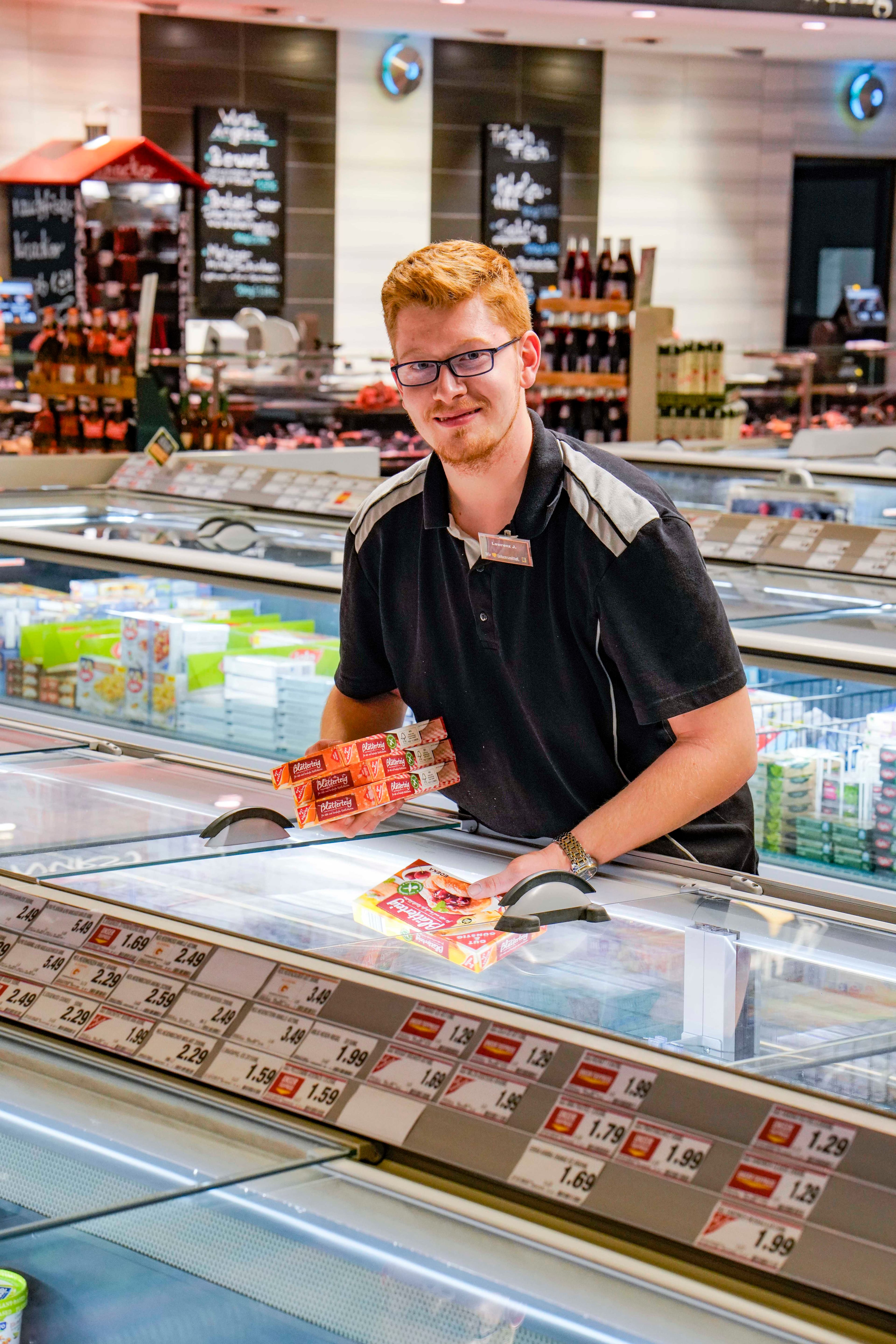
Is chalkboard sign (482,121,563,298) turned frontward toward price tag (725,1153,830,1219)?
yes

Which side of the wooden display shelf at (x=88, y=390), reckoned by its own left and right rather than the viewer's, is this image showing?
front

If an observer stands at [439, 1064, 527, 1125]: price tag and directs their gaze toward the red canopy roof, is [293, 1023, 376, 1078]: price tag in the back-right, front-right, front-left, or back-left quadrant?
front-left

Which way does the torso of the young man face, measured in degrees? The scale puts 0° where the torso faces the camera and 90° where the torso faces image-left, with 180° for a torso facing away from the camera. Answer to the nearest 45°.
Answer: approximately 45°

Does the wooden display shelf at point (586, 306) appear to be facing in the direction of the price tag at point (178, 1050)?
yes

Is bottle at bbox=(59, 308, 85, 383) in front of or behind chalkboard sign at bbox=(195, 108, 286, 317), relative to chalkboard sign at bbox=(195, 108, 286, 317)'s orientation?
in front

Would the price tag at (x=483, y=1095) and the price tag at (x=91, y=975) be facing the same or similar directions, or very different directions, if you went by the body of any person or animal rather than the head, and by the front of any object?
same or similar directions

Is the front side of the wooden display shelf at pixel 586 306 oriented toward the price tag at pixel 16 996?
yes

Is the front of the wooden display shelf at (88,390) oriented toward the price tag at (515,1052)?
yes

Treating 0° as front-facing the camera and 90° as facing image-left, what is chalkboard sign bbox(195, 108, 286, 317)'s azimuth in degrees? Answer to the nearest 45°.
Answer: approximately 0°

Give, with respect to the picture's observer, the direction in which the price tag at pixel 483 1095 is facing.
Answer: facing the viewer and to the left of the viewer

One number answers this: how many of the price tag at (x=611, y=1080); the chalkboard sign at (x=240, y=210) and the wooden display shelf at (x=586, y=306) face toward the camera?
3

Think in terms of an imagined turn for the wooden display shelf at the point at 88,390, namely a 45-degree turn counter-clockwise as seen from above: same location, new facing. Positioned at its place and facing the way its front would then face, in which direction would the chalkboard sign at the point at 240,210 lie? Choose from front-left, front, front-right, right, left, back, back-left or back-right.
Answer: back-left

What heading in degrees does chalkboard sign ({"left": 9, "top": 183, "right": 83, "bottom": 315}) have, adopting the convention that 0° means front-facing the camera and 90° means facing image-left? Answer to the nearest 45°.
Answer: approximately 0°

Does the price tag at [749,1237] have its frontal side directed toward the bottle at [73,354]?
no

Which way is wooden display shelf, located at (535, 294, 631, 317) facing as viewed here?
toward the camera

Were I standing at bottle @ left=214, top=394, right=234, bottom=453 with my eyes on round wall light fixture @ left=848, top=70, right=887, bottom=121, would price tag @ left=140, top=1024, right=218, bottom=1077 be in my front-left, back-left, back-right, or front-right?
back-right

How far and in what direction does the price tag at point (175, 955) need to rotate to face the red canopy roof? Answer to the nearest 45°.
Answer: approximately 135° to its right

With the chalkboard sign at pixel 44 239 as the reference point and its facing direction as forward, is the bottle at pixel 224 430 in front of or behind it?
in front

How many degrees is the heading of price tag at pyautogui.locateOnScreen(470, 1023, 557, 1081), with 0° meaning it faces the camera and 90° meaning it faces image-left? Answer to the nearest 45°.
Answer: approximately 45°

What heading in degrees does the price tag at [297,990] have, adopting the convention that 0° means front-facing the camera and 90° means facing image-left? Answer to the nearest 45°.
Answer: approximately 45°
